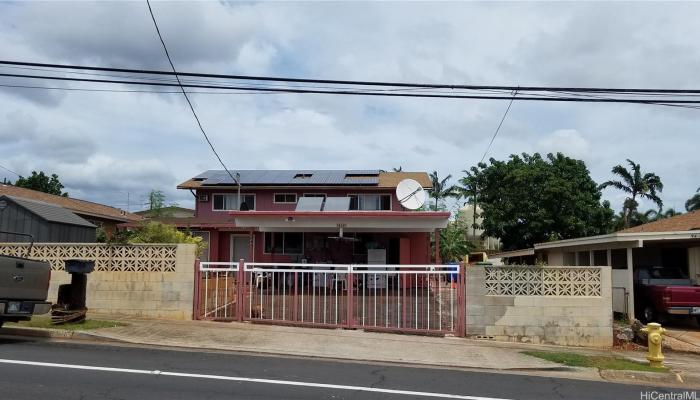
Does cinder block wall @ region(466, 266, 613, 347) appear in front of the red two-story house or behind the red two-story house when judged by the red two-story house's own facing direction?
in front

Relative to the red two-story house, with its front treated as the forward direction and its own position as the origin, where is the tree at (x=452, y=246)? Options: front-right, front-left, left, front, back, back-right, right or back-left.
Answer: back-left

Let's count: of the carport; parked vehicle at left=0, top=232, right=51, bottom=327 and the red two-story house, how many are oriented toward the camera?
2

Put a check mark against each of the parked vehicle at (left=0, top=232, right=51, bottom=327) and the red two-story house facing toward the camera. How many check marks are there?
1

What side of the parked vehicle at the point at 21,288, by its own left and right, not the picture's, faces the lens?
back

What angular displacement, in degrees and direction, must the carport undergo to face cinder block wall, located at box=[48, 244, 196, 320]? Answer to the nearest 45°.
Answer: approximately 45° to its right

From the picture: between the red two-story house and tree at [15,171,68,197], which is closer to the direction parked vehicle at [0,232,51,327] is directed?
the tree

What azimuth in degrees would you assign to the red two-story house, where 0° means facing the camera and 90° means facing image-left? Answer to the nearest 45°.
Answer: approximately 0°

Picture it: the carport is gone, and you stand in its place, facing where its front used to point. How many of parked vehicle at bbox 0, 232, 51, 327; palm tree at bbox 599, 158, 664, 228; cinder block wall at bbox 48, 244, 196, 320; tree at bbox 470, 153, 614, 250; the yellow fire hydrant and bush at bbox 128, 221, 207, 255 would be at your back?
2

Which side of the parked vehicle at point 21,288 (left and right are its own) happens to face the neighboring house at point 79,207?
front

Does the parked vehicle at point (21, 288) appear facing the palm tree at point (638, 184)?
no

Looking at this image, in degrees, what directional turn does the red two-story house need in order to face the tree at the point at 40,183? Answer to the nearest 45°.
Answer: approximately 135° to its right

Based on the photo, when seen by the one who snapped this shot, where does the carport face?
facing the viewer

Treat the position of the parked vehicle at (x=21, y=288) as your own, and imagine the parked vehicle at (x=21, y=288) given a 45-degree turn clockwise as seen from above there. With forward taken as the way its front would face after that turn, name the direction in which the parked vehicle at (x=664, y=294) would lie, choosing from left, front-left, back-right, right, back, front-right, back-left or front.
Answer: front-right

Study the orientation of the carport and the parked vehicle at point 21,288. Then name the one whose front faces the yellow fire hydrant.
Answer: the carport
